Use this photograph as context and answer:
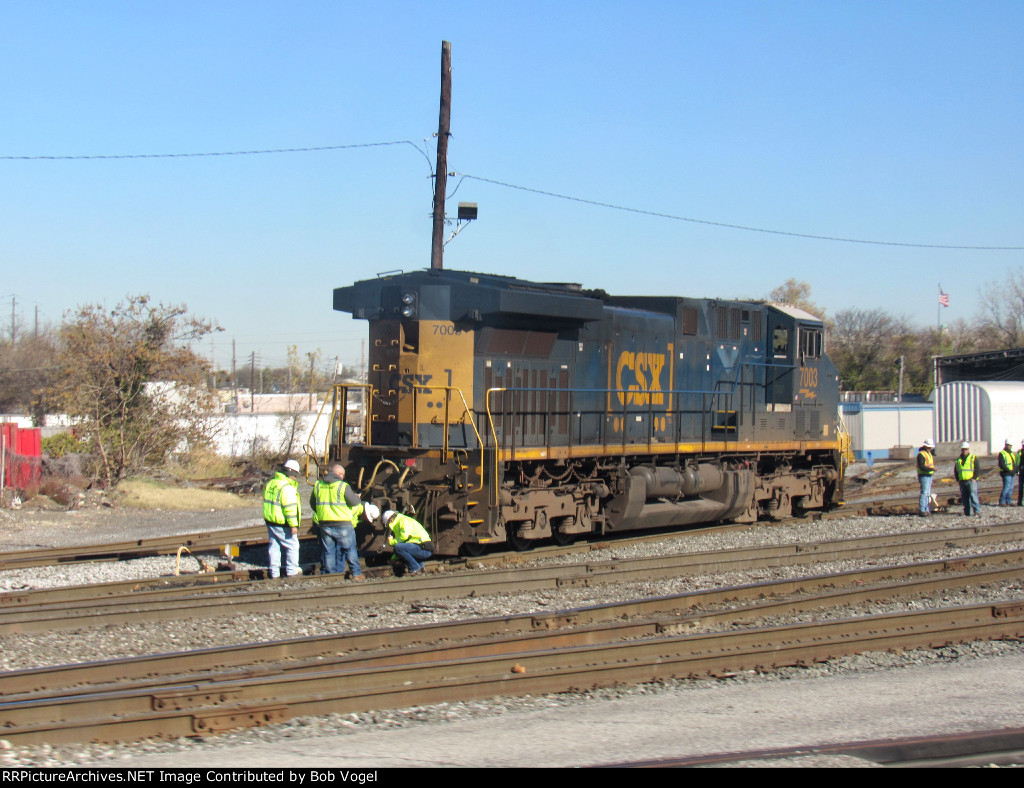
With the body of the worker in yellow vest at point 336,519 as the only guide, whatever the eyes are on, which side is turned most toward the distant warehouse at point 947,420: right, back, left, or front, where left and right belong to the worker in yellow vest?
front

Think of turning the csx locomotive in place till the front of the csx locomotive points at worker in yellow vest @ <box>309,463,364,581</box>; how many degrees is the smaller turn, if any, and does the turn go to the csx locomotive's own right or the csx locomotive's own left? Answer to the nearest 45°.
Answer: approximately 180°

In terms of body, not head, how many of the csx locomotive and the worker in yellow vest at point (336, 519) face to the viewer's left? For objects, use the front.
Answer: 0

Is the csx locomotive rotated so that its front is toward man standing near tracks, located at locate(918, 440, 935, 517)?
yes

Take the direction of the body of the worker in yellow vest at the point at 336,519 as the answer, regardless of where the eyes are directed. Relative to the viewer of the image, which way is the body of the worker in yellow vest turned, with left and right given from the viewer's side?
facing away from the viewer and to the right of the viewer

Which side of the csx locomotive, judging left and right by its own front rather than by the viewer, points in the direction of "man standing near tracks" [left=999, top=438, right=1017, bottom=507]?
front

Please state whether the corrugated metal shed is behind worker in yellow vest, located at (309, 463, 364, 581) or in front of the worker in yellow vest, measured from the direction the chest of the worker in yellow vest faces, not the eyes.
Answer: in front

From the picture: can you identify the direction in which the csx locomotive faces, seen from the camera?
facing away from the viewer and to the right of the viewer

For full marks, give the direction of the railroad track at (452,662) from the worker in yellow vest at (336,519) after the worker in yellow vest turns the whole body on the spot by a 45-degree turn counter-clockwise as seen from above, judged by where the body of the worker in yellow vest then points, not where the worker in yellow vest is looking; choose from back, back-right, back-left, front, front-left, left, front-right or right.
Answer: back

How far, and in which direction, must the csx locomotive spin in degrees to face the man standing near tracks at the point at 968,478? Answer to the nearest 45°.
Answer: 0° — it already faces them

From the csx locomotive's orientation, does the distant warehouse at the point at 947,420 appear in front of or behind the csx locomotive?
in front
